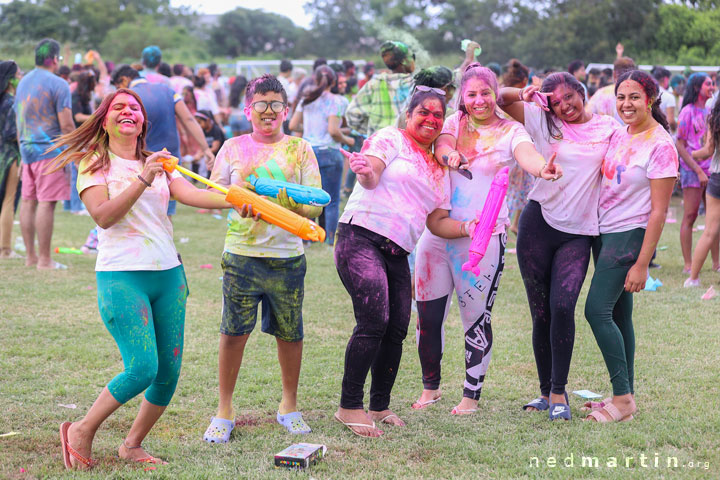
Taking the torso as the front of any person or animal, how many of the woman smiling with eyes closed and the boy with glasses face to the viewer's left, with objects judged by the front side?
0

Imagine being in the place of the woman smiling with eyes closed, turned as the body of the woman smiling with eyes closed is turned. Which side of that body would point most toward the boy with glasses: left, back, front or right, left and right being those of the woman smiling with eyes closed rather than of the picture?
left

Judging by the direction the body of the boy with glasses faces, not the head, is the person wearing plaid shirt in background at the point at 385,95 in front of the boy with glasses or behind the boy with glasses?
behind

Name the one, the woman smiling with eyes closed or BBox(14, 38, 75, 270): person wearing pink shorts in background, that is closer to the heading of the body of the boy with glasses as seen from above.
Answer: the woman smiling with eyes closed

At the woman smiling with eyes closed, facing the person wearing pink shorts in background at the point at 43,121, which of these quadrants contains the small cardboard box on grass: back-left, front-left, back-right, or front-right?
back-right

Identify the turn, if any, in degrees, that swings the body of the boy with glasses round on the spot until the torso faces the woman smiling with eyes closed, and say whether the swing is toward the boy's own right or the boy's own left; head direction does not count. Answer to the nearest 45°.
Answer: approximately 45° to the boy's own right

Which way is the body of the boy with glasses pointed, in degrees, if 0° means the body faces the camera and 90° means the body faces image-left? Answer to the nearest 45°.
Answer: approximately 0°

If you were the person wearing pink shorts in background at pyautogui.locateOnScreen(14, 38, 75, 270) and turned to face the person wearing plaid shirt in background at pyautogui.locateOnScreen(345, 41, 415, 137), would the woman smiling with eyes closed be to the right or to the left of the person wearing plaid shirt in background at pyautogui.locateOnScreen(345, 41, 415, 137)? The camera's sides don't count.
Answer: right

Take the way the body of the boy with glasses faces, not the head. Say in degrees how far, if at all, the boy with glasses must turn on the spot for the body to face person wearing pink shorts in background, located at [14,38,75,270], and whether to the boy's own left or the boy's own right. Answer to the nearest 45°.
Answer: approximately 135° to the boy's own right

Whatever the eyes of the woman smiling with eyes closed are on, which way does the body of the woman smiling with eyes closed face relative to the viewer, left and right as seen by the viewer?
facing the viewer and to the right of the viewer

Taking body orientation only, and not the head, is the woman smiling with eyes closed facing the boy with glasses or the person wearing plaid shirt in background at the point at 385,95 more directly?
the boy with glasses

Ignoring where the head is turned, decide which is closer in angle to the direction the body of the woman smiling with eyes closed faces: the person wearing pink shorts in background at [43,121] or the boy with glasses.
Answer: the boy with glasses

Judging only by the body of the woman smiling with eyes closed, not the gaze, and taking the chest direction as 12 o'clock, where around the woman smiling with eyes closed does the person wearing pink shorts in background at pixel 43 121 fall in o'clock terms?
The person wearing pink shorts in background is roughly at 7 o'clock from the woman smiling with eyes closed.
